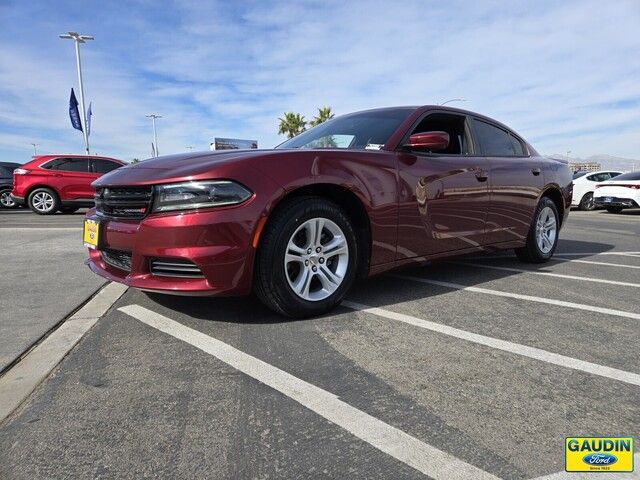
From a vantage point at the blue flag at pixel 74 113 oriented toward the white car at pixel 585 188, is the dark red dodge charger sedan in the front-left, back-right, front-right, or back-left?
front-right

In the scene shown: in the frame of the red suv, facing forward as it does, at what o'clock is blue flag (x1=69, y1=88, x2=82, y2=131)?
The blue flag is roughly at 9 o'clock from the red suv.

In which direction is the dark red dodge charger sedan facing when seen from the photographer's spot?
facing the viewer and to the left of the viewer

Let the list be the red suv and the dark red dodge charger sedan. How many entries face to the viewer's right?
1

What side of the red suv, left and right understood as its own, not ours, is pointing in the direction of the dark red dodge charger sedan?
right

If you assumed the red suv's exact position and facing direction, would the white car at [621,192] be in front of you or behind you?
in front

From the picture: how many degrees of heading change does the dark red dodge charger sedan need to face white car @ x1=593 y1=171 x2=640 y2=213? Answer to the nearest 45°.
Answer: approximately 180°

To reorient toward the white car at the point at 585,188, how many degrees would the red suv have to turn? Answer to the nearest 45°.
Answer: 0° — it already faces it

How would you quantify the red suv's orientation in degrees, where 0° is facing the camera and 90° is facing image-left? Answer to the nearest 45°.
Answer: approximately 270°

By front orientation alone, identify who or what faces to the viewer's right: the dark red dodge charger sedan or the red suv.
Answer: the red suv

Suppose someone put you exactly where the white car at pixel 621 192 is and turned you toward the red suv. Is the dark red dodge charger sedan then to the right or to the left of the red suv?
left

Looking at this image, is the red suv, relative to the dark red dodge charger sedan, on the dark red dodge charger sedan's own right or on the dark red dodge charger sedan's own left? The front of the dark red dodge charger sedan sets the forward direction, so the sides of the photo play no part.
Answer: on the dark red dodge charger sedan's own right

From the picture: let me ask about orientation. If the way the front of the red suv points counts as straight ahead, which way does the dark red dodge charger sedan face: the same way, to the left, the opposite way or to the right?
the opposite way
